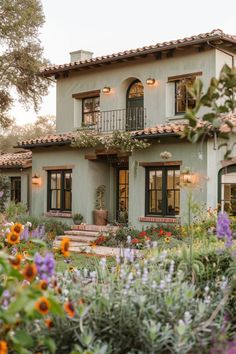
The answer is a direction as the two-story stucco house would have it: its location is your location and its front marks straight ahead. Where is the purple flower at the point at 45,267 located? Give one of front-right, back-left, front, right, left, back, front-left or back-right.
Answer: front-left

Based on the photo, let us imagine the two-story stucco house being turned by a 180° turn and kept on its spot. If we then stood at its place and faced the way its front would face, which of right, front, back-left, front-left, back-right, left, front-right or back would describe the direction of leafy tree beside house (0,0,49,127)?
left

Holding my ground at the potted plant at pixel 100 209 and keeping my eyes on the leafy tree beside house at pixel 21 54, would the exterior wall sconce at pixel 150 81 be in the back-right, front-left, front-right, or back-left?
back-right

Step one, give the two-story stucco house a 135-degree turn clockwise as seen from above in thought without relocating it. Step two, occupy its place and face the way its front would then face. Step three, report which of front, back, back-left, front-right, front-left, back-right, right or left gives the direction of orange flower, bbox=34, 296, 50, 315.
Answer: back
